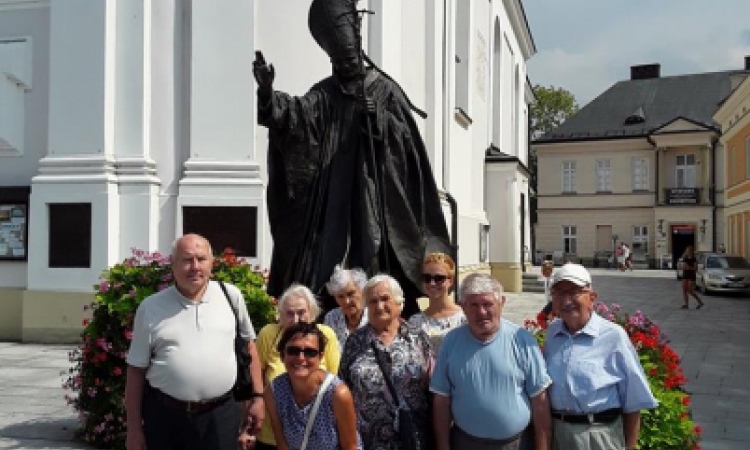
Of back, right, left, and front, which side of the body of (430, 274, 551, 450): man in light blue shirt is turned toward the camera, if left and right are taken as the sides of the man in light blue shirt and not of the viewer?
front

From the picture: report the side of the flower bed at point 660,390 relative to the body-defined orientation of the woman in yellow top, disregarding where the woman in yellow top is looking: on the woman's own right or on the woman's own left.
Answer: on the woman's own left

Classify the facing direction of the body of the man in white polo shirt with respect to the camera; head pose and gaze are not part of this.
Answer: toward the camera

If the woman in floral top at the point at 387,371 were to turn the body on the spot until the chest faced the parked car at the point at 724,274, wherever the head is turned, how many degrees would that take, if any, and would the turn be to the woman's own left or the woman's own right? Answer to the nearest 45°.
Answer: approximately 135° to the woman's own left

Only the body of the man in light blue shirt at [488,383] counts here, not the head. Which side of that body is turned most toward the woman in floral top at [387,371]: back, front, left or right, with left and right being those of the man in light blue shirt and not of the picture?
right

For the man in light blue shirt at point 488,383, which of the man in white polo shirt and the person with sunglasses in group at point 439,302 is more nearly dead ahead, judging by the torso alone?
the man in white polo shirt

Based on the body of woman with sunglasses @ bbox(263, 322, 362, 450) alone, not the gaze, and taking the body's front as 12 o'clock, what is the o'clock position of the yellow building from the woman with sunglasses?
The yellow building is roughly at 7 o'clock from the woman with sunglasses.

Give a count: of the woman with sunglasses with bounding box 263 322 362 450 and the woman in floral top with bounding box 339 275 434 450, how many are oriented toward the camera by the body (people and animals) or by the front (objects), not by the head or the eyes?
2

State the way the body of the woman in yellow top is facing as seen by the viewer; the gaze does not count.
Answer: toward the camera

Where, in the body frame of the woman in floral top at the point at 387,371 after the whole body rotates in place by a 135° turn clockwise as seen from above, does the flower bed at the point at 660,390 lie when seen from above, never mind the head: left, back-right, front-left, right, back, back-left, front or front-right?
right
